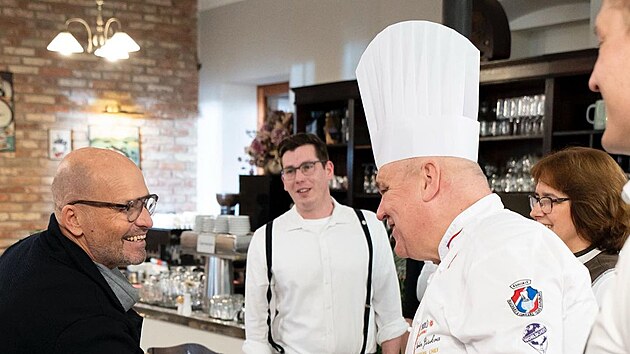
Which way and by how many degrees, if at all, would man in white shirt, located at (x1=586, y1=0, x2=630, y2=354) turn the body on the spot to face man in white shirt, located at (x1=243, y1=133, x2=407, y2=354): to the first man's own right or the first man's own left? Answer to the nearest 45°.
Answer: approximately 45° to the first man's own right

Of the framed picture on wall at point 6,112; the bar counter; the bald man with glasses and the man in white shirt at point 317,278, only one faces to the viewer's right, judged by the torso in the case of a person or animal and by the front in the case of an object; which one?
the bald man with glasses

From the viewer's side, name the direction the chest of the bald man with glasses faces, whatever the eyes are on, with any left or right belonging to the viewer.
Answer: facing to the right of the viewer

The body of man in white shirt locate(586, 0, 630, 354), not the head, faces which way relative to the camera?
to the viewer's left

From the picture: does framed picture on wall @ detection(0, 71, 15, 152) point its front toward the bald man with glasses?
yes

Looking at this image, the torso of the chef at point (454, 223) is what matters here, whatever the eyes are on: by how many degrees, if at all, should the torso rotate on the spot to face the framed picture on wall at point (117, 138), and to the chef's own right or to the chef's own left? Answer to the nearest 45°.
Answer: approximately 45° to the chef's own right

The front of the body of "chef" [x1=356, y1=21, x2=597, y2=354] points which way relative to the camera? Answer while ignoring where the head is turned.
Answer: to the viewer's left

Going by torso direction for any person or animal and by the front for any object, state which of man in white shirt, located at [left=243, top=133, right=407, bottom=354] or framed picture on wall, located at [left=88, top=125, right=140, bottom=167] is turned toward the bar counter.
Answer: the framed picture on wall

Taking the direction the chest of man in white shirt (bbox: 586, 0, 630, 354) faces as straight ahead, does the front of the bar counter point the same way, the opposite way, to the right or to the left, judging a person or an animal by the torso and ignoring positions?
to the left
